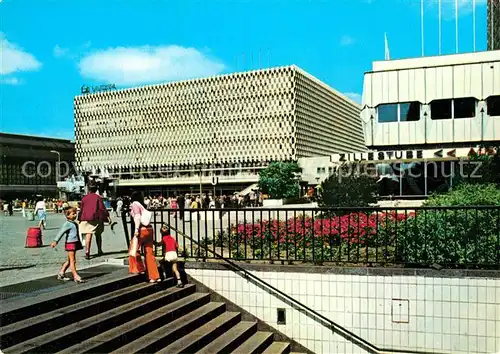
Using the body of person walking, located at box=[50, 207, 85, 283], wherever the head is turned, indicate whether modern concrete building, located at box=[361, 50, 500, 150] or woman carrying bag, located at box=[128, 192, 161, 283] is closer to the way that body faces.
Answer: the woman carrying bag

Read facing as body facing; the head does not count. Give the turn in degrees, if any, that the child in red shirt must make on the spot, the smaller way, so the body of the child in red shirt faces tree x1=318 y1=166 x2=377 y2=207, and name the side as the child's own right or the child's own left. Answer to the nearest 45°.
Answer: approximately 90° to the child's own right

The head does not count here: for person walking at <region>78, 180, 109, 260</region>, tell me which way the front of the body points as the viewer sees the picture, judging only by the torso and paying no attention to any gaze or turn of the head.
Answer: away from the camera

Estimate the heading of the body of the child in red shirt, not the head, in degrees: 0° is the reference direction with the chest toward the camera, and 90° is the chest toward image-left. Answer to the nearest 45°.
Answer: approximately 135°

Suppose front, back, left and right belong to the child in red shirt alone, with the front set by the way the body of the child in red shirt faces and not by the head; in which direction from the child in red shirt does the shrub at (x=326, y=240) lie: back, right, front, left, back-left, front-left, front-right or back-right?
back-right
